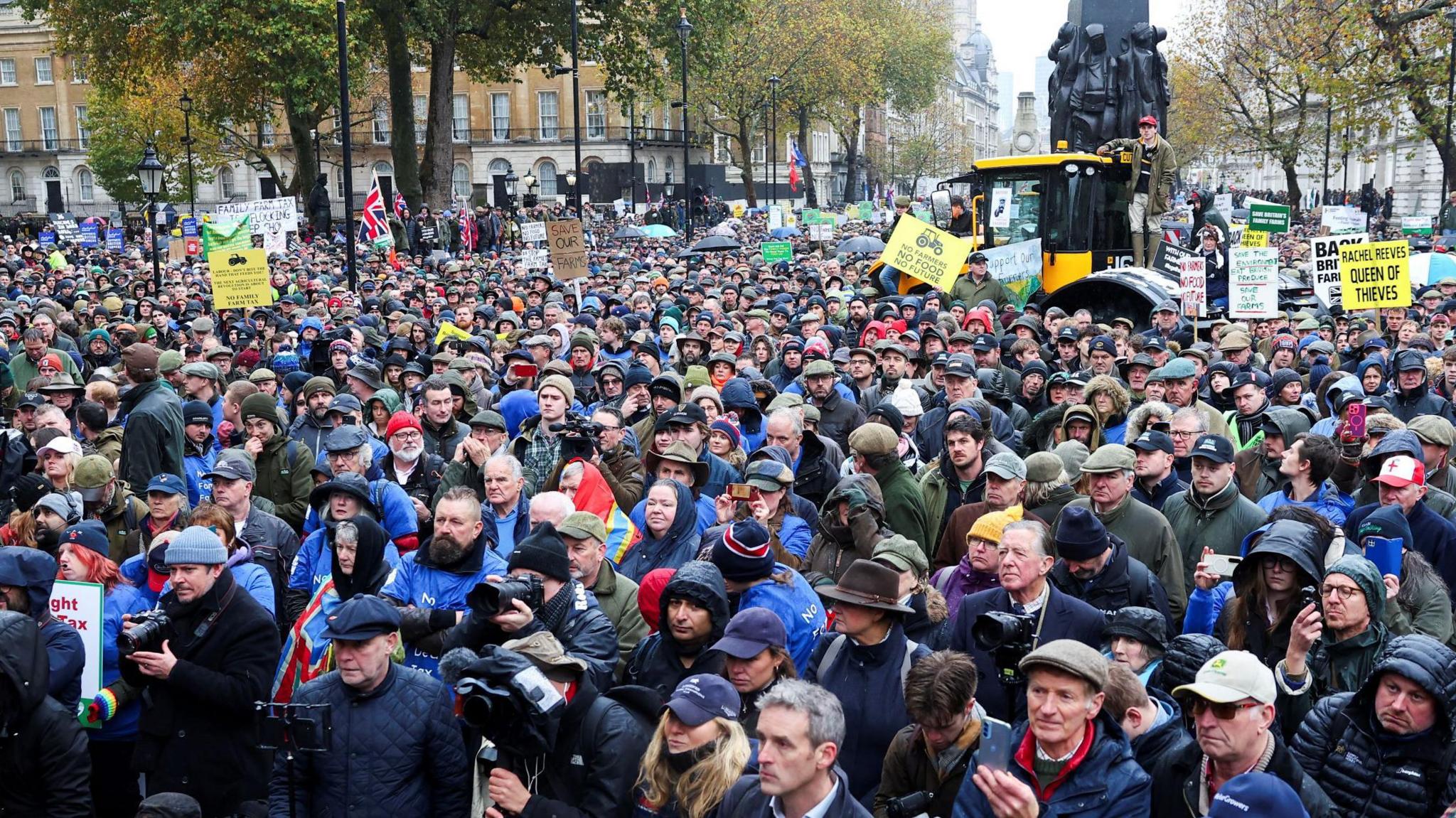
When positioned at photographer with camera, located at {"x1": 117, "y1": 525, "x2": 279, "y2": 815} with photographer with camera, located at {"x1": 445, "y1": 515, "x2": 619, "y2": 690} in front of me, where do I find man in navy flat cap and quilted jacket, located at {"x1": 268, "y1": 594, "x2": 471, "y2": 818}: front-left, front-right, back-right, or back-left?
front-right

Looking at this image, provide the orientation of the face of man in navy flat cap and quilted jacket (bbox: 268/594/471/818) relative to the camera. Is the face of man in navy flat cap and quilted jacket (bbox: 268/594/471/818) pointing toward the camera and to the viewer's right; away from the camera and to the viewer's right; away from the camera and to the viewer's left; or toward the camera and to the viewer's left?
toward the camera and to the viewer's left

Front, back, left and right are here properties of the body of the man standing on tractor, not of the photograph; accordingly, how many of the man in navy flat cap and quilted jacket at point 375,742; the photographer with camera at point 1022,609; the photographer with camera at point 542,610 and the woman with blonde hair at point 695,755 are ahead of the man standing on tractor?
4

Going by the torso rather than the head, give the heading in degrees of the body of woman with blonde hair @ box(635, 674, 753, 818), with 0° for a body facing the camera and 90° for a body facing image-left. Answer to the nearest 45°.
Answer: approximately 45°

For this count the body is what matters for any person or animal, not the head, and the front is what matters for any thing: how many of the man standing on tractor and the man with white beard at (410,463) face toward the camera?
2

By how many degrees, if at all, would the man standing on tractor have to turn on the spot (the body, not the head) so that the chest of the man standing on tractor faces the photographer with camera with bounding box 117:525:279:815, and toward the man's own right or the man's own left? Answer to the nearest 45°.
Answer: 0° — they already face them

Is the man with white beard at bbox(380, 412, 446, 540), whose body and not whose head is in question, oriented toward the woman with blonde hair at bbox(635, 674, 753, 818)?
yes

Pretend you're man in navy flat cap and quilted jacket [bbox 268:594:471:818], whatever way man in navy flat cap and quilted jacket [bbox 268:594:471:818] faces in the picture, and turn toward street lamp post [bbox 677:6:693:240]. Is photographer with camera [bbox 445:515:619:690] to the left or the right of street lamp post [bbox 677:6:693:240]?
right

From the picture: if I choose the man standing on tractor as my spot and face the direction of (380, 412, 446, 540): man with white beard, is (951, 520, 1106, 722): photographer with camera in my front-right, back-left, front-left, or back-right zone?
front-left

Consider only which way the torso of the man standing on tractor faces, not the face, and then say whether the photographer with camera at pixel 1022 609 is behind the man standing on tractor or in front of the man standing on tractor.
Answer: in front

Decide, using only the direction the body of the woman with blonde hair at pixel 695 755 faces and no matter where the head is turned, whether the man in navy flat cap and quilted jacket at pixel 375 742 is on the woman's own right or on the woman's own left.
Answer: on the woman's own right

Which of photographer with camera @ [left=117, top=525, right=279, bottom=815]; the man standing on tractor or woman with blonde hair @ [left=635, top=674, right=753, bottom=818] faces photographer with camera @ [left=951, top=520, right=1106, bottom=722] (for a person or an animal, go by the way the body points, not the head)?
the man standing on tractor

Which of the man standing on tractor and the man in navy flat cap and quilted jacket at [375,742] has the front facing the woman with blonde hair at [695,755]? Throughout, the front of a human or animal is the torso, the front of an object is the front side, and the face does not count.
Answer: the man standing on tractor

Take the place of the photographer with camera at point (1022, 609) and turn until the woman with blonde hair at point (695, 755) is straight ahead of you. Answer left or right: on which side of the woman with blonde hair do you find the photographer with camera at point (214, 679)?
right

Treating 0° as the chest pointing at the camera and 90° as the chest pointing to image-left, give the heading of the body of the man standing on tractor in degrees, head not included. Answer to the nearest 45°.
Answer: approximately 0°

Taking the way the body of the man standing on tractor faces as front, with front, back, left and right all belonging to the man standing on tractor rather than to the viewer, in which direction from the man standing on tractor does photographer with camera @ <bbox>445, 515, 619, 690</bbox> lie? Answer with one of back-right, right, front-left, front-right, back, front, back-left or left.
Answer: front

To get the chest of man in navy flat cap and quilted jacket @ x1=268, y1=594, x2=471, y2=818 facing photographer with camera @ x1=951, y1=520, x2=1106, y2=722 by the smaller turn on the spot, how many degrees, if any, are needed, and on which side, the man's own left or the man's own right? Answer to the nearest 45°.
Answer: approximately 135° to the man's own left
